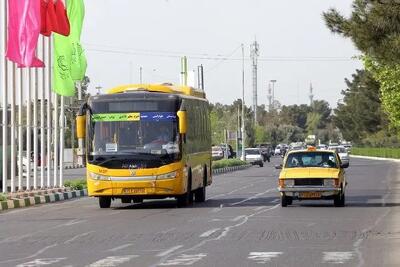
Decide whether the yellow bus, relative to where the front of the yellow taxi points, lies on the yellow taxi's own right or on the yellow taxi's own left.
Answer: on the yellow taxi's own right

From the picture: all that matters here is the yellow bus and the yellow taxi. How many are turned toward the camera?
2

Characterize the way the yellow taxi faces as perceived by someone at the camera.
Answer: facing the viewer

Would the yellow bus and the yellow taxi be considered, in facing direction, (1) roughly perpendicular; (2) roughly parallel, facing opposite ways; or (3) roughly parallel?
roughly parallel

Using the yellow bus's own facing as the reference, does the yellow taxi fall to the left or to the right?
on its left

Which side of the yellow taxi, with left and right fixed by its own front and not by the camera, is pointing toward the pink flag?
right

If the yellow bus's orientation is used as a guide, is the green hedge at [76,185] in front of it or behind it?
behind

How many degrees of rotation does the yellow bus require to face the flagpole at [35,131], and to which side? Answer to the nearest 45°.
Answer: approximately 135° to its right
